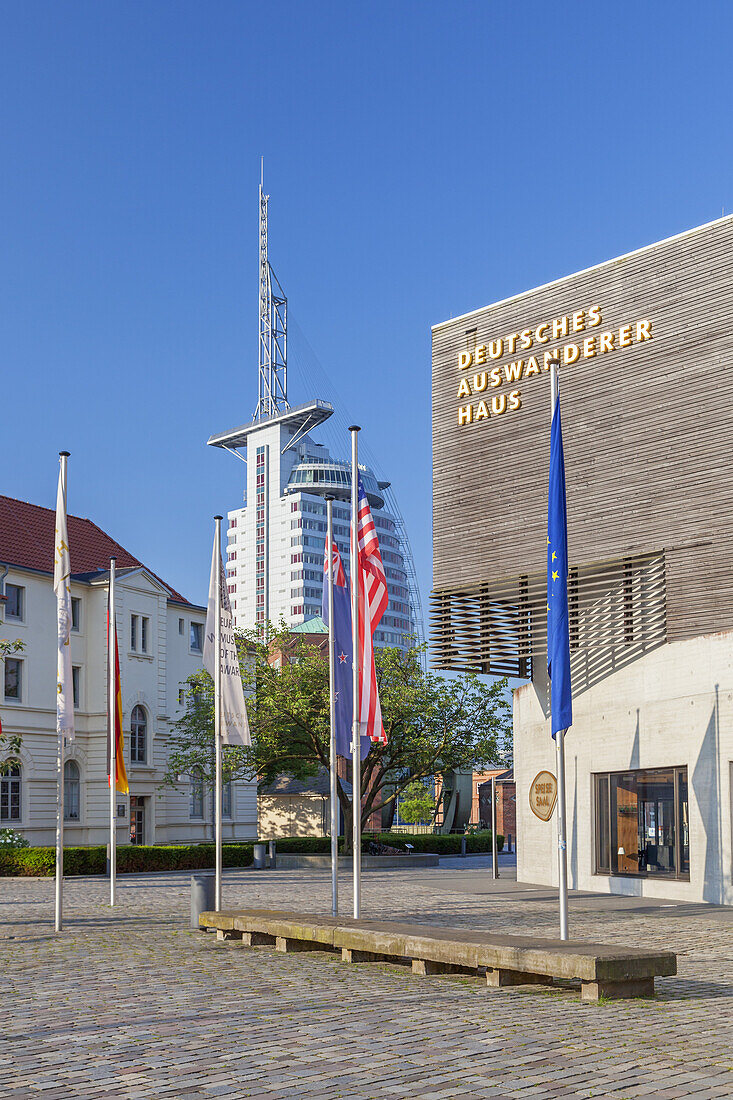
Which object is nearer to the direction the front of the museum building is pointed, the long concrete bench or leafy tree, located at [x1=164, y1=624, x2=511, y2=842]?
the long concrete bench

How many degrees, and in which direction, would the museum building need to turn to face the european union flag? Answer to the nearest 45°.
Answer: approximately 45° to its left

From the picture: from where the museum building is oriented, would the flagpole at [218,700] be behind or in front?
in front

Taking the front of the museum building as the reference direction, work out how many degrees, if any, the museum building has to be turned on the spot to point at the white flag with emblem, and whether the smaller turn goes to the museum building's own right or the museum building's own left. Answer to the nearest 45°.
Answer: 0° — it already faces it

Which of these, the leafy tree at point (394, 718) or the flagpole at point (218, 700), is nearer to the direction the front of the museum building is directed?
the flagpole

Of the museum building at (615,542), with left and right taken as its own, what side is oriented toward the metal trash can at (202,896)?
front

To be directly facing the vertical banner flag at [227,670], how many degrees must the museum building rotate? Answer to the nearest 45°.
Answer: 0° — it already faces it

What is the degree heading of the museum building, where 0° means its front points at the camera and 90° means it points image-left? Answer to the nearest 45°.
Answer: approximately 45°
